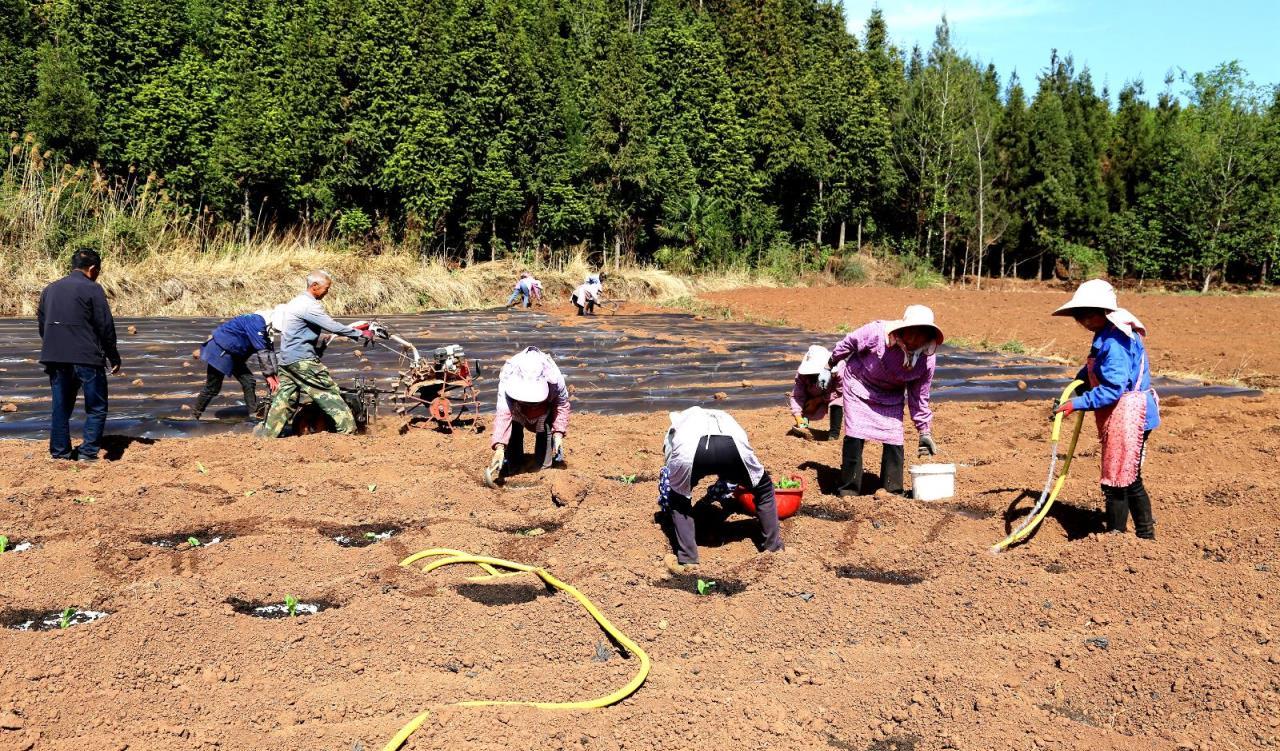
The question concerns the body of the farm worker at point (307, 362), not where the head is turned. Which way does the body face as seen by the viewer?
to the viewer's right

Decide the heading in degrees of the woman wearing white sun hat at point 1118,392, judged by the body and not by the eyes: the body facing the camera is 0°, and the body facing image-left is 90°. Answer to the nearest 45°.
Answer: approximately 90°

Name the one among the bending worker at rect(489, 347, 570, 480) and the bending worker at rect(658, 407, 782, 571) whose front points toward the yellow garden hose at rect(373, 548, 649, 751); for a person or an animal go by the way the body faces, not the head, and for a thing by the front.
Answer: the bending worker at rect(489, 347, 570, 480)

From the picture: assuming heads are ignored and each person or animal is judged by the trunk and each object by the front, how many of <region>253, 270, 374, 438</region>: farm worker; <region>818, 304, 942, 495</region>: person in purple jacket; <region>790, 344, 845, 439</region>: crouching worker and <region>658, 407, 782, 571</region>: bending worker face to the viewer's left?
0

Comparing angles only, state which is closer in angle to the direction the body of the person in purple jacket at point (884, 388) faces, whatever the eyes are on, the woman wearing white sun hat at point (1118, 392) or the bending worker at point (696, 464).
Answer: the woman wearing white sun hat

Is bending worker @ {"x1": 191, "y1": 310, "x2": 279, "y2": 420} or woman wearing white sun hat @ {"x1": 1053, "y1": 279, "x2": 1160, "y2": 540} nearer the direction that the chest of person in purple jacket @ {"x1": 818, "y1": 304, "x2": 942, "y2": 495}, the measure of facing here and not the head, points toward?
the woman wearing white sun hat

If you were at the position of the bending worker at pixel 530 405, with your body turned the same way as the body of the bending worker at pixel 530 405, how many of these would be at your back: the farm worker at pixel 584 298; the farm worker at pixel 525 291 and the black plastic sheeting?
3

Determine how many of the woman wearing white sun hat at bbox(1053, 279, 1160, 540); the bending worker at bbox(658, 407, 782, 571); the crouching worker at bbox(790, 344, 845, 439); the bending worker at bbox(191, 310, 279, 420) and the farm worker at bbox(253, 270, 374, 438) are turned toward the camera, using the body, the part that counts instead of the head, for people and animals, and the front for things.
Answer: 1

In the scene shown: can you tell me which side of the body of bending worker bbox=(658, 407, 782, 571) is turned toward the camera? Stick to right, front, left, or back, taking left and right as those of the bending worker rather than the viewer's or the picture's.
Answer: back

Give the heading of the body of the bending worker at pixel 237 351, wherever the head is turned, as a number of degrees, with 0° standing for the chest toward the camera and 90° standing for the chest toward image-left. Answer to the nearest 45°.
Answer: approximately 270°

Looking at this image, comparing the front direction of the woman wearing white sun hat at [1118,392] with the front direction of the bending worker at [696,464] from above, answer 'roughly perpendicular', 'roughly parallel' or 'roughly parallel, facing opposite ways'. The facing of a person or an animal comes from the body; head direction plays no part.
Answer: roughly perpendicular

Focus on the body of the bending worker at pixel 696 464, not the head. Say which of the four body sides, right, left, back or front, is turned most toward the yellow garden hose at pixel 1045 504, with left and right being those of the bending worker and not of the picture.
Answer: right

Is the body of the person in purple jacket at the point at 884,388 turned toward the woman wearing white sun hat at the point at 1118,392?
yes

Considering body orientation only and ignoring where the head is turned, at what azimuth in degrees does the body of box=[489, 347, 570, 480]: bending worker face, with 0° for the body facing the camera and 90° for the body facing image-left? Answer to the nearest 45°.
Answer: approximately 0°

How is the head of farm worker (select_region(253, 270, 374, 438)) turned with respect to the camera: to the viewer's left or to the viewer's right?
to the viewer's right
